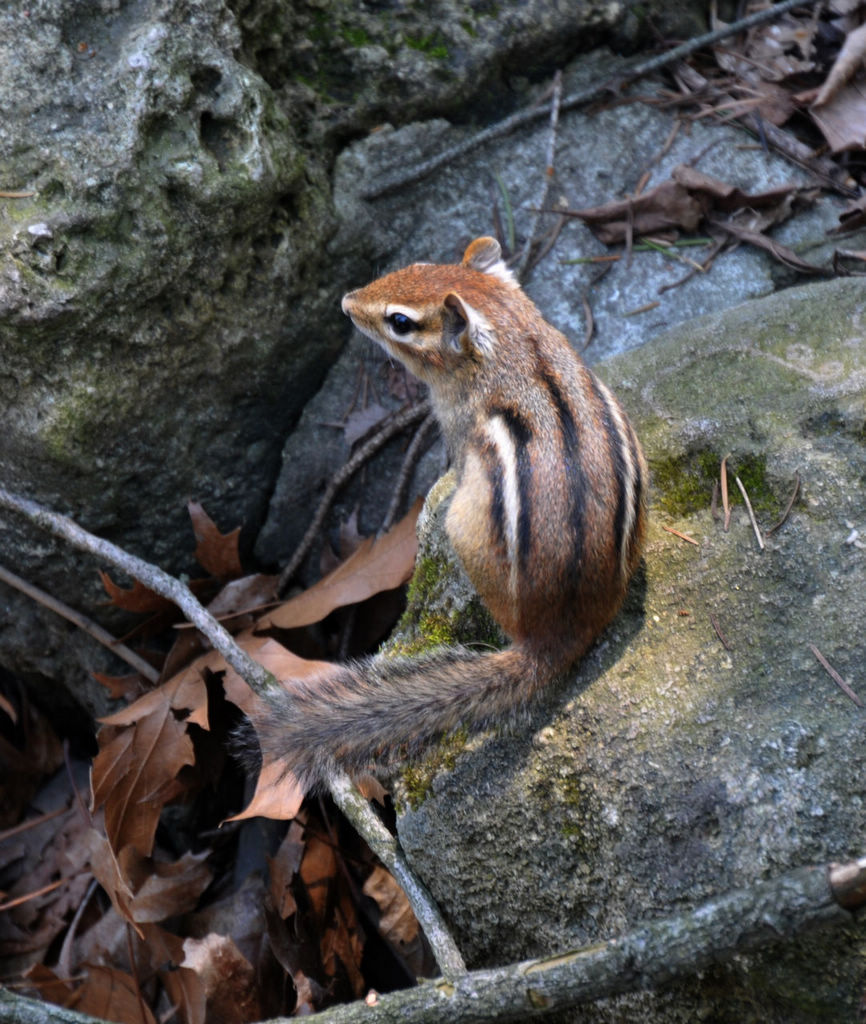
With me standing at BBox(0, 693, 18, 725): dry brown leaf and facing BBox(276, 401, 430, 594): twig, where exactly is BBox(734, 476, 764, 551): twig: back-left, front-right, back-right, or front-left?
front-right

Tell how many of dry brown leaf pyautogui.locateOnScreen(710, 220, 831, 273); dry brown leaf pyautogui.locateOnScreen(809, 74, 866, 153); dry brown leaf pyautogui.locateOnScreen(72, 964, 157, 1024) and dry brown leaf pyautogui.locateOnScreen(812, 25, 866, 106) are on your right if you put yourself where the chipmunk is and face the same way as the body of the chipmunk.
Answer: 3

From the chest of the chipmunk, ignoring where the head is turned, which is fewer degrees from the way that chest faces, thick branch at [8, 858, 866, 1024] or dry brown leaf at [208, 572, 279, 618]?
the dry brown leaf

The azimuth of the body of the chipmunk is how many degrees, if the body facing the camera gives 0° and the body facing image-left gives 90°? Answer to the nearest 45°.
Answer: approximately 135°

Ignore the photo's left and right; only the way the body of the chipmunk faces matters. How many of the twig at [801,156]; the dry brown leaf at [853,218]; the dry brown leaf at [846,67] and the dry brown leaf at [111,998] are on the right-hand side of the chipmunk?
3
